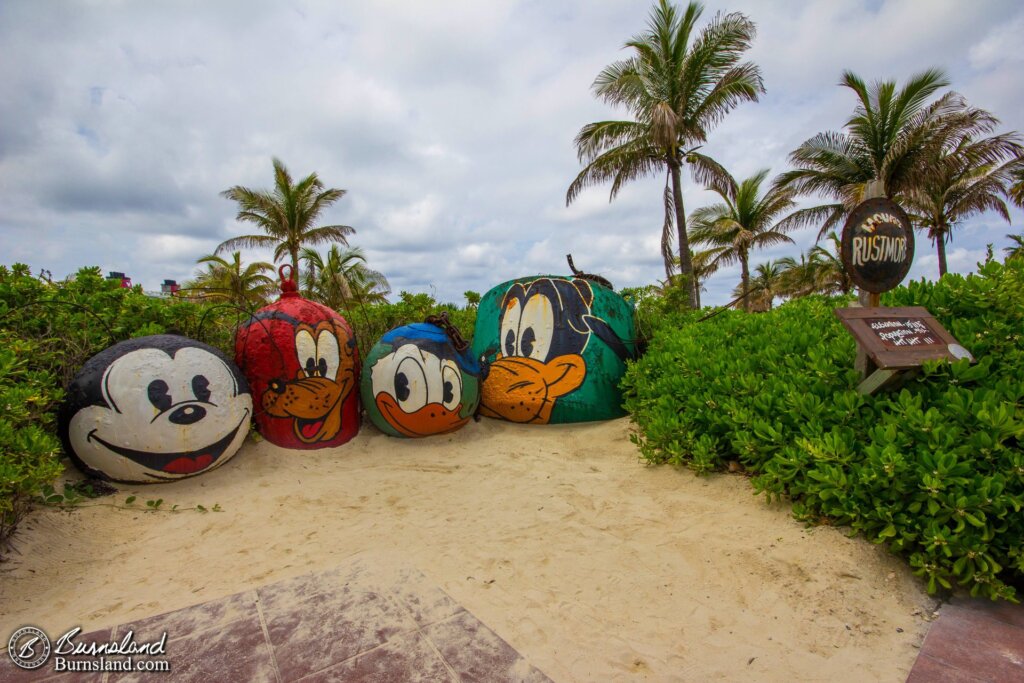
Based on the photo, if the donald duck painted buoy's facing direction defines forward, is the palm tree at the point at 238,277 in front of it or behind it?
behind

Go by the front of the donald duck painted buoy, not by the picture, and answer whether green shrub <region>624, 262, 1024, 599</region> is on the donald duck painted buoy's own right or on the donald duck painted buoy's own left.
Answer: on the donald duck painted buoy's own left

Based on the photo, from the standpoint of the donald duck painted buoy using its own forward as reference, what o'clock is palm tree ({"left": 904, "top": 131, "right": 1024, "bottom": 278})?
The palm tree is roughly at 8 o'clock from the donald duck painted buoy.

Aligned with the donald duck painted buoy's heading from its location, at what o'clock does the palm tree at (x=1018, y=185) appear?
The palm tree is roughly at 8 o'clock from the donald duck painted buoy.

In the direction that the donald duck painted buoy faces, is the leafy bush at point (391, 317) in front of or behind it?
behind

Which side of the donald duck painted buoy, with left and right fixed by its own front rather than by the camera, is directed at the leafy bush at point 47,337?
right

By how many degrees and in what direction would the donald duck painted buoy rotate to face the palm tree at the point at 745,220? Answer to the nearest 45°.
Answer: approximately 135° to its left

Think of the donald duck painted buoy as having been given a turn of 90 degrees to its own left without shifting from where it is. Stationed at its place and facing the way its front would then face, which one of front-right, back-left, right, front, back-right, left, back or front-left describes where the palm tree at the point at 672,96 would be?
front-left

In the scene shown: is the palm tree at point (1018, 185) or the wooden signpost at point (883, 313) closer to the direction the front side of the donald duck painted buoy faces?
the wooden signpost

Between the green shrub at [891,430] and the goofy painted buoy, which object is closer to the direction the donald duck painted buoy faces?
the green shrub

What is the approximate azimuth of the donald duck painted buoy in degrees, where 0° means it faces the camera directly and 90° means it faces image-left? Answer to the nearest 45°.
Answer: approximately 0°

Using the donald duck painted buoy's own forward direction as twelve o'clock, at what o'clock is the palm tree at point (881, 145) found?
The palm tree is roughly at 8 o'clock from the donald duck painted buoy.

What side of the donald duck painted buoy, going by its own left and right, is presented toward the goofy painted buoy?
left

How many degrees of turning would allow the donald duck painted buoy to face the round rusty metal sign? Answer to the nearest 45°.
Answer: approximately 45° to its left

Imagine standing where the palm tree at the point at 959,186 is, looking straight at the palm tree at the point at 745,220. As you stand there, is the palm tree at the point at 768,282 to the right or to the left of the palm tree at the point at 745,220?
right

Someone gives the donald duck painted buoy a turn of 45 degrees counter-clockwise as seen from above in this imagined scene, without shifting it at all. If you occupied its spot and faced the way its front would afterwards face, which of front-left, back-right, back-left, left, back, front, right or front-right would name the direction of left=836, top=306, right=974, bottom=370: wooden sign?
front

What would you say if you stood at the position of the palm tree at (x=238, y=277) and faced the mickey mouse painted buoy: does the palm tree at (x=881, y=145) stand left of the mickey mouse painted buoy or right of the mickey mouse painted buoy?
left
